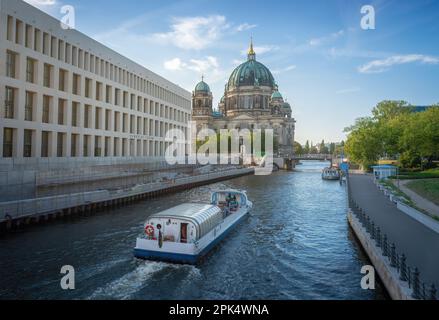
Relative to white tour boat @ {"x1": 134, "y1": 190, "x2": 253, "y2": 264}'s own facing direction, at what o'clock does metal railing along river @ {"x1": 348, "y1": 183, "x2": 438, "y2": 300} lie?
The metal railing along river is roughly at 3 o'clock from the white tour boat.

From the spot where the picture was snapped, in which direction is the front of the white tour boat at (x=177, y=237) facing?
facing away from the viewer and to the right of the viewer
